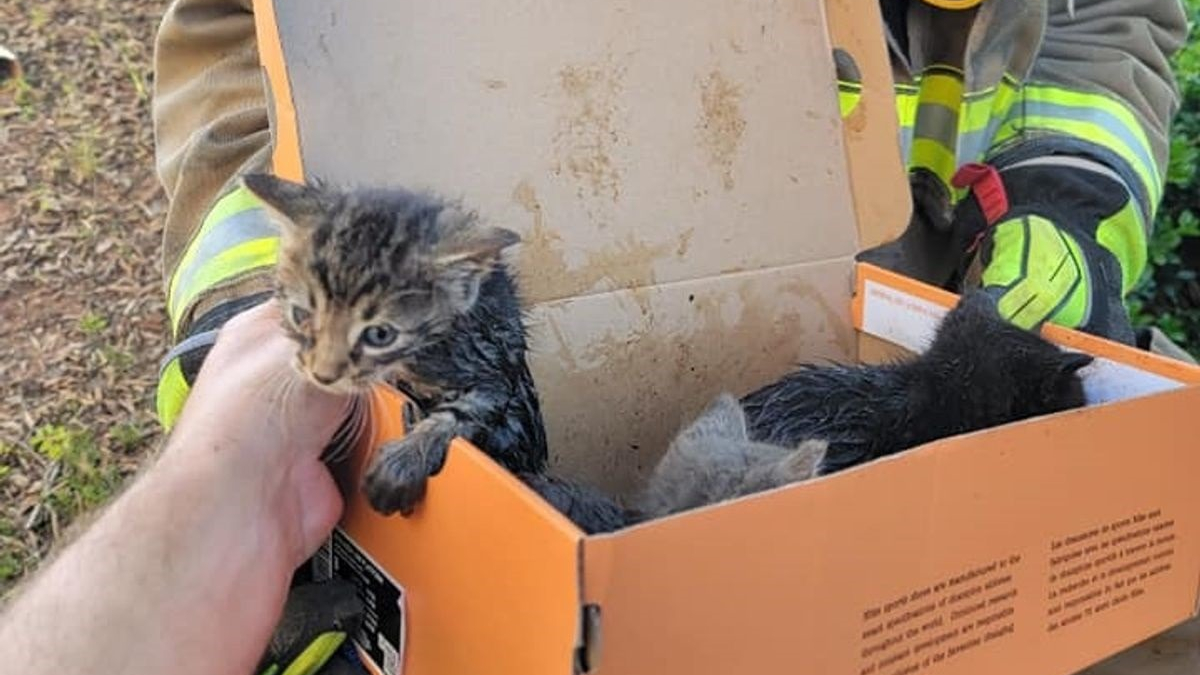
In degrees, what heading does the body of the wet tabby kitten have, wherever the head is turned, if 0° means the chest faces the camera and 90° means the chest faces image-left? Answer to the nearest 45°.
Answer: approximately 45°

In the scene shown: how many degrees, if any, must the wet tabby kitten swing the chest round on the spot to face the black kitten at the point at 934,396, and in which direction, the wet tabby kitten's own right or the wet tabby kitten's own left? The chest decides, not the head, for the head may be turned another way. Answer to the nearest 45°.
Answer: approximately 135° to the wet tabby kitten's own left

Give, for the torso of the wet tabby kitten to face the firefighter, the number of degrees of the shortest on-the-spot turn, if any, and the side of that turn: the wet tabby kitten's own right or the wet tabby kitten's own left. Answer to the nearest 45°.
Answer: approximately 180°
